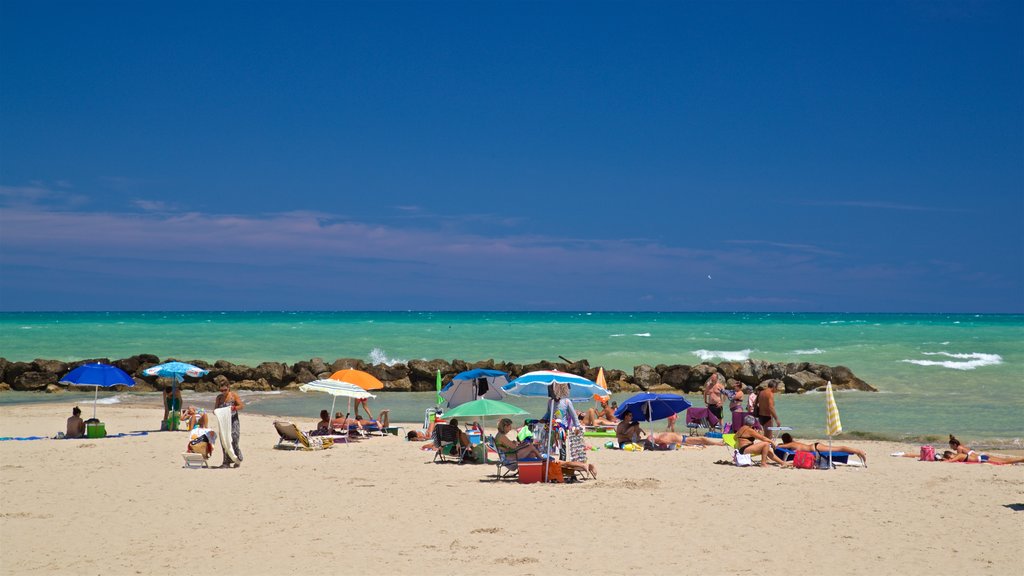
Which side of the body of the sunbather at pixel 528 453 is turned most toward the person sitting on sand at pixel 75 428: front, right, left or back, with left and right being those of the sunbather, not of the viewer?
back

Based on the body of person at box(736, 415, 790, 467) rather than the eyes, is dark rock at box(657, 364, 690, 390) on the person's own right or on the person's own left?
on the person's own left

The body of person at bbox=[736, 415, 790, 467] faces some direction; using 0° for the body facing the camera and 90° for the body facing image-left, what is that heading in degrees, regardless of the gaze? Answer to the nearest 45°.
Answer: approximately 270°

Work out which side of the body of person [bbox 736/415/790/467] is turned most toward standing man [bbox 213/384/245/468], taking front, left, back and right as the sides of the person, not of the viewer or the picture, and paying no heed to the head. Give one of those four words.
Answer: back

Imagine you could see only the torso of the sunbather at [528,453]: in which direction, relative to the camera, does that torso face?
to the viewer's right

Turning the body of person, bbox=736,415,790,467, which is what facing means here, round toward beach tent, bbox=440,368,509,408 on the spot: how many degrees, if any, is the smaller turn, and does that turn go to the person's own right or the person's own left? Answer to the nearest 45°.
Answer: approximately 135° to the person's own left
